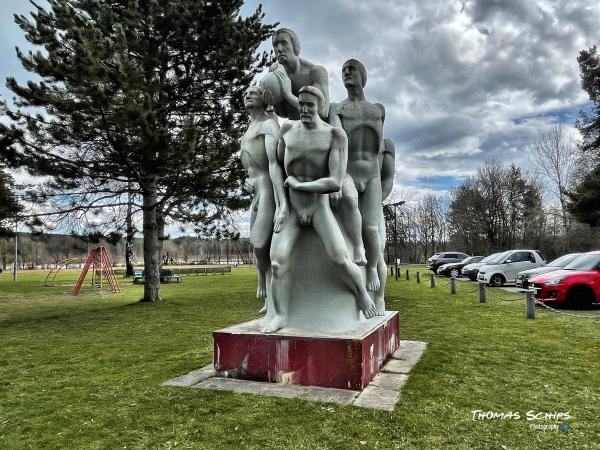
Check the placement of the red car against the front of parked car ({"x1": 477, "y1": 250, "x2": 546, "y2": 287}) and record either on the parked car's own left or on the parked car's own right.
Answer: on the parked car's own left

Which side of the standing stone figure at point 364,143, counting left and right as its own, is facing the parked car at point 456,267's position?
back

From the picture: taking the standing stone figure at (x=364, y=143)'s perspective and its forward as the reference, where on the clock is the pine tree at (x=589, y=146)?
The pine tree is roughly at 7 o'clock from the standing stone figure.

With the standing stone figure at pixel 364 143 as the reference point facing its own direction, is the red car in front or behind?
behind

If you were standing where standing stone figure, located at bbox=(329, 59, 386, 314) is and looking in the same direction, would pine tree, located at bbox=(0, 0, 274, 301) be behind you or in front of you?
behind

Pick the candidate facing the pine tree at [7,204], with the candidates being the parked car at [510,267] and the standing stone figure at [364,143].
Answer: the parked car

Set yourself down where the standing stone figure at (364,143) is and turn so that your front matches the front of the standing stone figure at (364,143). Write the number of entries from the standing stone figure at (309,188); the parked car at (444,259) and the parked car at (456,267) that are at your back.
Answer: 2

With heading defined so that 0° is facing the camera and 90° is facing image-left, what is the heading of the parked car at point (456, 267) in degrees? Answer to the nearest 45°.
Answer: approximately 45°

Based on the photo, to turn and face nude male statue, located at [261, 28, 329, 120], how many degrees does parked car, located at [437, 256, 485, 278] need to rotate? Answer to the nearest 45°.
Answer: approximately 45° to its left

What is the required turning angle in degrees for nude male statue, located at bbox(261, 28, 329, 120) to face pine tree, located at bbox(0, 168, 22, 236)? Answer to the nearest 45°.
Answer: approximately 90° to its right

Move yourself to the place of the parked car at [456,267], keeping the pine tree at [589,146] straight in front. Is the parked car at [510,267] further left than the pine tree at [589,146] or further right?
right
